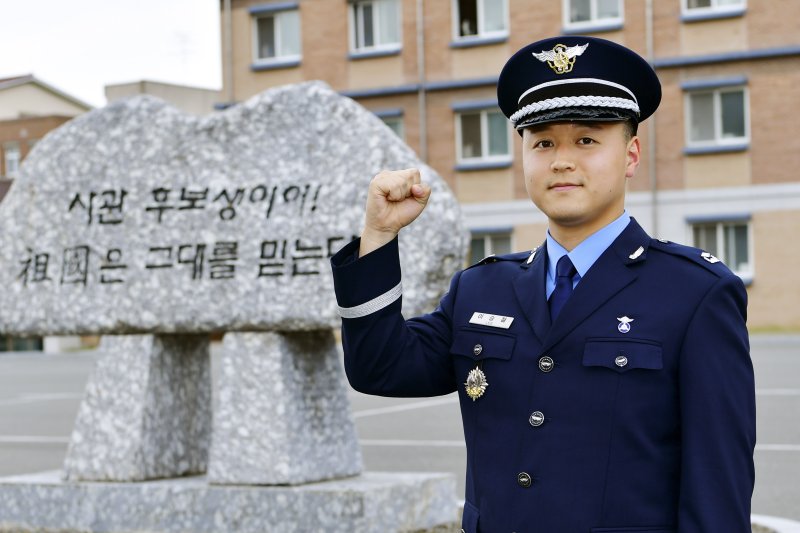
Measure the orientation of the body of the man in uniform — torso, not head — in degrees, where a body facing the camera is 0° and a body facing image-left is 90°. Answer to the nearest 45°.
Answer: approximately 45°

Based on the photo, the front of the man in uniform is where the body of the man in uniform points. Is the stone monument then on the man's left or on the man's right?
on the man's right

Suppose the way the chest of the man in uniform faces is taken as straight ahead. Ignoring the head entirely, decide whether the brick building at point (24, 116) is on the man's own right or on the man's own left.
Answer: on the man's own right

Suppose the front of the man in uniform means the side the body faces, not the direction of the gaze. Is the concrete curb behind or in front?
behind

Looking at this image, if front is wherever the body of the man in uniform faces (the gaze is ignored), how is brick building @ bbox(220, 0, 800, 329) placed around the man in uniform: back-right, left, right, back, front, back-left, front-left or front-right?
back-right
